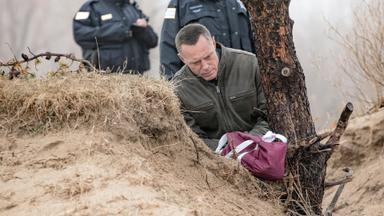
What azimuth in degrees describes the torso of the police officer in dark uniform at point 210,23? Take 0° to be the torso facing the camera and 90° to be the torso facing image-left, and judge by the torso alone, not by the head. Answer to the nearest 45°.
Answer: approximately 315°

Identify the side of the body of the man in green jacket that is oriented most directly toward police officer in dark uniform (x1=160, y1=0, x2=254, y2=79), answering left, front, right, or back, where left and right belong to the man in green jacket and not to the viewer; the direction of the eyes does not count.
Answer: back

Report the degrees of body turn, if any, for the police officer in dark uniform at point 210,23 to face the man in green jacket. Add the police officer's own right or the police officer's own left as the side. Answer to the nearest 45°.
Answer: approximately 45° to the police officer's own right

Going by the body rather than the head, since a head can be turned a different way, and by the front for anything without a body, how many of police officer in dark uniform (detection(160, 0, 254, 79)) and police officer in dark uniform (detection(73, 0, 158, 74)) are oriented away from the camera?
0

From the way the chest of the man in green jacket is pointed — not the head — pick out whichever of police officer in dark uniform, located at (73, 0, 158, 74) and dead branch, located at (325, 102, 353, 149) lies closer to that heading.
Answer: the dead branch

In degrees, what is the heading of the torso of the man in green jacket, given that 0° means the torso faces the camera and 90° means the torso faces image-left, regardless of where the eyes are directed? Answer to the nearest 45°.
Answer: approximately 0°

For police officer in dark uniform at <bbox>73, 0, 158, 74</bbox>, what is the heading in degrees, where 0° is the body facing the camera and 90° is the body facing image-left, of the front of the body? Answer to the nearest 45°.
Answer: approximately 315°
